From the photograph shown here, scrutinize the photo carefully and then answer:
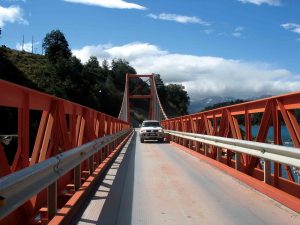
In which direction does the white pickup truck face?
toward the camera
